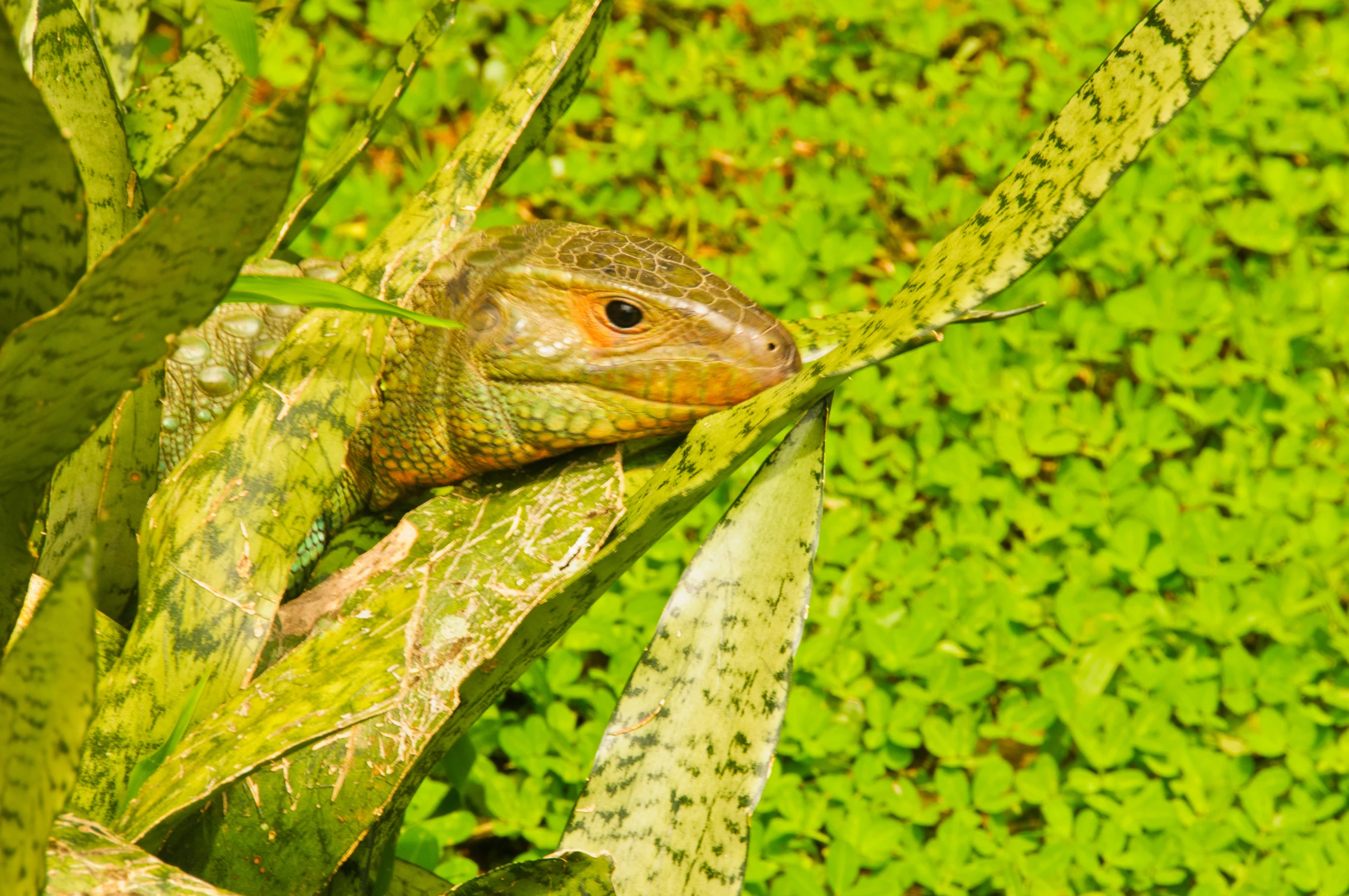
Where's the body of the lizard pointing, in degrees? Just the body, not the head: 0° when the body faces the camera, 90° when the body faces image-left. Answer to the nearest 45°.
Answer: approximately 270°
